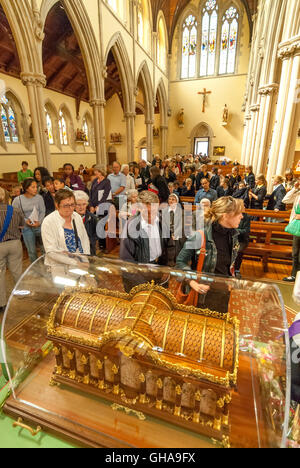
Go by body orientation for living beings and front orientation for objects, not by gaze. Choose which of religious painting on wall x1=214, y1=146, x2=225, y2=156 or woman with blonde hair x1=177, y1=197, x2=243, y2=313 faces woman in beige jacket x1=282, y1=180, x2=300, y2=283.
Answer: the religious painting on wall

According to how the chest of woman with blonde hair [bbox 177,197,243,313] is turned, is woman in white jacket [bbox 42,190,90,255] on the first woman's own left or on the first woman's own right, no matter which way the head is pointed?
on the first woman's own right

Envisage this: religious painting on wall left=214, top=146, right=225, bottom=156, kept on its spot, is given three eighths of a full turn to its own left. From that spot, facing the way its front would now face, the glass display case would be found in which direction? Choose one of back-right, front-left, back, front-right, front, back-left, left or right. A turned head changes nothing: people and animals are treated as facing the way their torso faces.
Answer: back-right

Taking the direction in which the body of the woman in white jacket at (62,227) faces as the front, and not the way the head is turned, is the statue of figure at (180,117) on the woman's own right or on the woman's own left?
on the woman's own left

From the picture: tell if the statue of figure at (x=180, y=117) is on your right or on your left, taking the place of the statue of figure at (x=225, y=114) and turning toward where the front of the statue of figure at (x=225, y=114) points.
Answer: on your right

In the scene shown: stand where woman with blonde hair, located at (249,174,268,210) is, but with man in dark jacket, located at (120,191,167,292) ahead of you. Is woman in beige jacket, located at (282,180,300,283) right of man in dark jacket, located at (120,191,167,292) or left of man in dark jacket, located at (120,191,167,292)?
left

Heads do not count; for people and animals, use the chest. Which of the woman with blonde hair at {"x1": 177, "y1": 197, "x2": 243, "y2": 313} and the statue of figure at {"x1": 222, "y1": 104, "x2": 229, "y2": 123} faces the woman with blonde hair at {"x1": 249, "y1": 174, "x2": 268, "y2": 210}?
the statue of figure

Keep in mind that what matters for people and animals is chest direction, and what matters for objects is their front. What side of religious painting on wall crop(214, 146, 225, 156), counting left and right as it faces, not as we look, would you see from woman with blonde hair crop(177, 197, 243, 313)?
front

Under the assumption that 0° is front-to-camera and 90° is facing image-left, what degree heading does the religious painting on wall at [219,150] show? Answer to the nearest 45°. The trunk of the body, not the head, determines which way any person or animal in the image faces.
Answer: approximately 0°

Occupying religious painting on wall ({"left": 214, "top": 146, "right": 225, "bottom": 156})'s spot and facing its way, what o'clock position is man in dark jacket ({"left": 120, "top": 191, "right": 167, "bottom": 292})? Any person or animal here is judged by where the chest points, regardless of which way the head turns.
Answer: The man in dark jacket is roughly at 12 o'clock from the religious painting on wall.

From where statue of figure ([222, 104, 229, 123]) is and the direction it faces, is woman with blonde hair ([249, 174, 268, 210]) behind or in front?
in front
